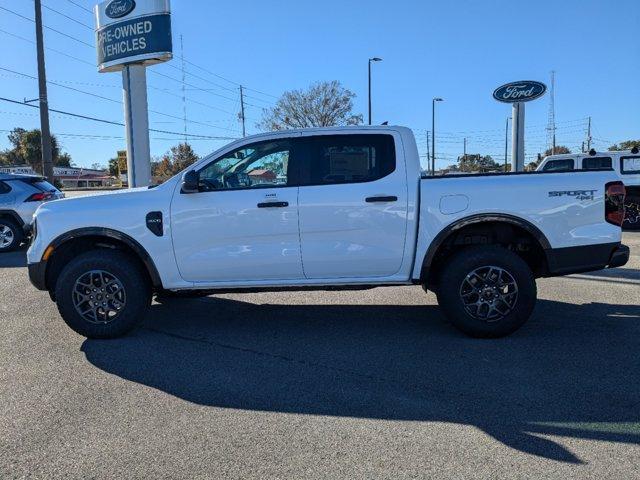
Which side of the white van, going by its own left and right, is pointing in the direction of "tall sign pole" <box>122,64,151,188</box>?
front

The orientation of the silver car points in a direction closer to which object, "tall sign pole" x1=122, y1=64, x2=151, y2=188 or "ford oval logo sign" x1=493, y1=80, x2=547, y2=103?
the tall sign pole

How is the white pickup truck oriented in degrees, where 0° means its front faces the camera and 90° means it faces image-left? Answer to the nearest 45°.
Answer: approximately 90°

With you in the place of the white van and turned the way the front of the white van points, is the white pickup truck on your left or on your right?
on your left

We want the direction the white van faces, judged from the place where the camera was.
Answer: facing to the left of the viewer

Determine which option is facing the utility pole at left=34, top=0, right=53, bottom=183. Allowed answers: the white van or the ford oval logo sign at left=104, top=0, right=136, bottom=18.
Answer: the white van

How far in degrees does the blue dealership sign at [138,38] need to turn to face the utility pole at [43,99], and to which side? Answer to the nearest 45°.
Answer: approximately 90° to its right

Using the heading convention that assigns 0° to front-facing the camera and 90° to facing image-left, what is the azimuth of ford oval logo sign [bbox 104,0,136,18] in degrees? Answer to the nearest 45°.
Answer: approximately 45°

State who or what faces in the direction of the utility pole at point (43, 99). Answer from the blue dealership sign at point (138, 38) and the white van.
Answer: the white van

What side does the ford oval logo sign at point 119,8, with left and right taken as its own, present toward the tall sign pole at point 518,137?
left

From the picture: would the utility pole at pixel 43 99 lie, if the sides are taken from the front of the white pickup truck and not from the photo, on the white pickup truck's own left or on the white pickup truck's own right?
on the white pickup truck's own right

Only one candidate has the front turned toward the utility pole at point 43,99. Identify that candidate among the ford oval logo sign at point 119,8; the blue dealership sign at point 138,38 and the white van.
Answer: the white van

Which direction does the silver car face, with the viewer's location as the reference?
facing away from the viewer and to the left of the viewer

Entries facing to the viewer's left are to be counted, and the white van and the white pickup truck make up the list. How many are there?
2

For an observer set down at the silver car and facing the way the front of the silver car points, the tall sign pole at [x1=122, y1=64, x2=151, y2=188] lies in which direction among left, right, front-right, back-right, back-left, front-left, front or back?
right

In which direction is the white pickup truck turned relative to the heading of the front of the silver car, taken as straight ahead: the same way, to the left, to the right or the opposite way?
the same way
